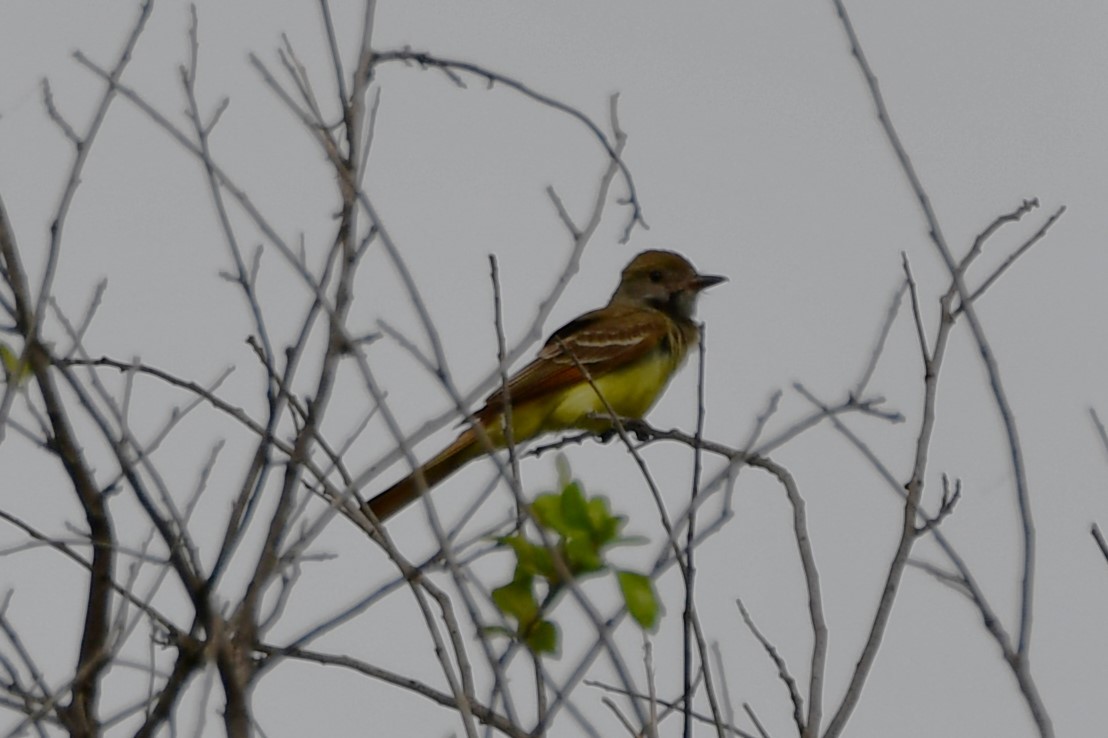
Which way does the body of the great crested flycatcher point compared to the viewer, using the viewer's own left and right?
facing to the right of the viewer

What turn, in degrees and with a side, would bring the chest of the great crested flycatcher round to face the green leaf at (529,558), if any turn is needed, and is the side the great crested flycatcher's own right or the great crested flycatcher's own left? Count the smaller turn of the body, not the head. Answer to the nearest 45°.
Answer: approximately 90° to the great crested flycatcher's own right

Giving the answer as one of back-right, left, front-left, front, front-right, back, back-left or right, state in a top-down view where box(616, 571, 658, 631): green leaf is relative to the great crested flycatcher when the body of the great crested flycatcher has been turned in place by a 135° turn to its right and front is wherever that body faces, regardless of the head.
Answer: back-left

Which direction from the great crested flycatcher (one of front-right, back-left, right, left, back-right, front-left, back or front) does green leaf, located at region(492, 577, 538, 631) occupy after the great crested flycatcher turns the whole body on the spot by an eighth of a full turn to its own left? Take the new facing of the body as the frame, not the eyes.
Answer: back-right

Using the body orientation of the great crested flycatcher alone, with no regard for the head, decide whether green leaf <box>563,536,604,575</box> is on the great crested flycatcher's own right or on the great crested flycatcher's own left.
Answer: on the great crested flycatcher's own right

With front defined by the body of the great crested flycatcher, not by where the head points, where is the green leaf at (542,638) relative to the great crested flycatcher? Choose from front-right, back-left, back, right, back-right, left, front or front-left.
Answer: right
